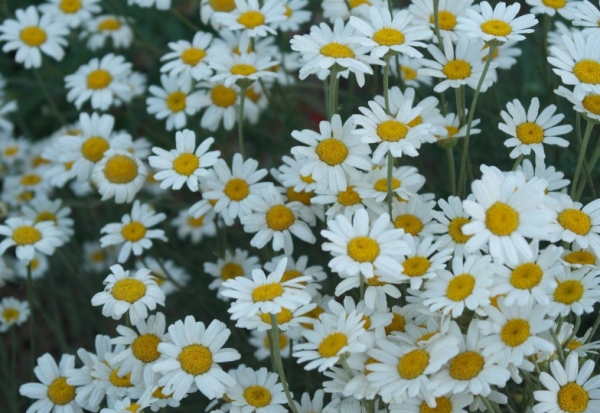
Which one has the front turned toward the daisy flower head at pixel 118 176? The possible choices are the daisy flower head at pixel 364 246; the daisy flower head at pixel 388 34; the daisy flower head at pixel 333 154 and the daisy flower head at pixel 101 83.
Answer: the daisy flower head at pixel 101 83

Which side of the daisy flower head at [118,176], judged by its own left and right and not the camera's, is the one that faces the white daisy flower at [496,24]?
left

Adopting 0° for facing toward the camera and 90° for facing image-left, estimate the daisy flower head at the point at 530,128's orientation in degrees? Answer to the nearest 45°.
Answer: approximately 0°

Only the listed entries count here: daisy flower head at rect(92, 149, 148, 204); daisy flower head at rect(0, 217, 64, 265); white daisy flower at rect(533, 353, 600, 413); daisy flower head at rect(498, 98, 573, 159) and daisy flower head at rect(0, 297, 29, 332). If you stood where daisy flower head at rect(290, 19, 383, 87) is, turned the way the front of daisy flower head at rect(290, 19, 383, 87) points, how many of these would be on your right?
3

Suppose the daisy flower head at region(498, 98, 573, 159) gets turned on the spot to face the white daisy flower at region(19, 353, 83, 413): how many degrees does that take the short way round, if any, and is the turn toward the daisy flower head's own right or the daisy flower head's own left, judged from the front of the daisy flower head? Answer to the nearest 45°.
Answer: approximately 45° to the daisy flower head's own right

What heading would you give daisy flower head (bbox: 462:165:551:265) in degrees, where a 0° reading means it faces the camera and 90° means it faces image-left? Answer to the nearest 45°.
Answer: approximately 0°

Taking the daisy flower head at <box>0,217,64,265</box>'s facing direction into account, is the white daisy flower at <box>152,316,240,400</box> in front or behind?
in front

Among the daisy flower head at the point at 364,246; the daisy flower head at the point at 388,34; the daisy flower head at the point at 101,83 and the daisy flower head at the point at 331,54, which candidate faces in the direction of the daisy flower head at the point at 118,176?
the daisy flower head at the point at 101,83
